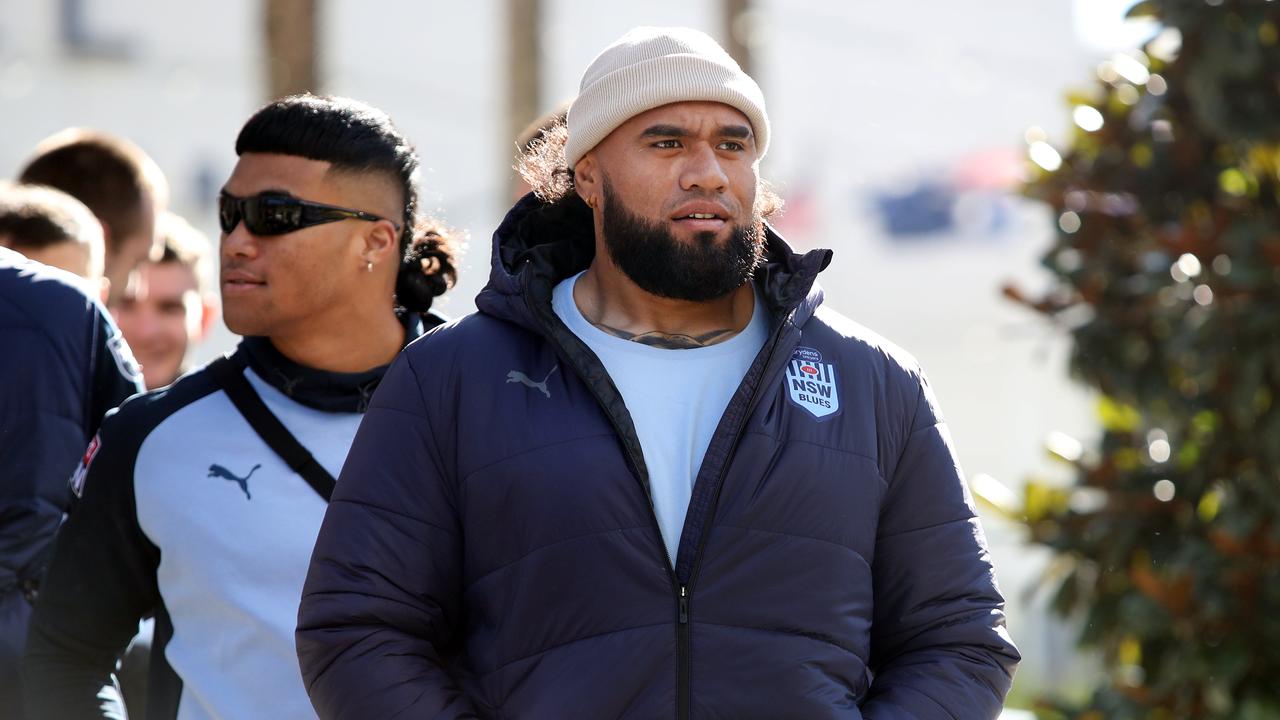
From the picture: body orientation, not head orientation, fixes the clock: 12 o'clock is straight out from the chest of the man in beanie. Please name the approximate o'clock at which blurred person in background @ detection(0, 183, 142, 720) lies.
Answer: The blurred person in background is roughly at 4 o'clock from the man in beanie.

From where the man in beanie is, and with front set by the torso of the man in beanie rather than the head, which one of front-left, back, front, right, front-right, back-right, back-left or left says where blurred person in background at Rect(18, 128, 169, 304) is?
back-right

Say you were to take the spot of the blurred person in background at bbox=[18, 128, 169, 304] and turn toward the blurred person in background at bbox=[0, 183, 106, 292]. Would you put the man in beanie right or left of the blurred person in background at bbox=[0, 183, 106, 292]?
left

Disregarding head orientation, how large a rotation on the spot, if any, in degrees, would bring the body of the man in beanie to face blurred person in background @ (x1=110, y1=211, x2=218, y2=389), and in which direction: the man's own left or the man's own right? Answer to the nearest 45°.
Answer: approximately 135° to the man's own right

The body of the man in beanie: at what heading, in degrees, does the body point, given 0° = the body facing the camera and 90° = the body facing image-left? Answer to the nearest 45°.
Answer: approximately 0°

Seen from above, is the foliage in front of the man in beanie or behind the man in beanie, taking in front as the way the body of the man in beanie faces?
behind

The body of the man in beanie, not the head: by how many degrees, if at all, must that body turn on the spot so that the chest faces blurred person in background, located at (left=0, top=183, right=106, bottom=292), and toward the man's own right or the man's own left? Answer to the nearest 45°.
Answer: approximately 135° to the man's own right

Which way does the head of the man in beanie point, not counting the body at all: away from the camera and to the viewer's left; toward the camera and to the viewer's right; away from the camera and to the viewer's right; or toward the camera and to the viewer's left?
toward the camera and to the viewer's right
